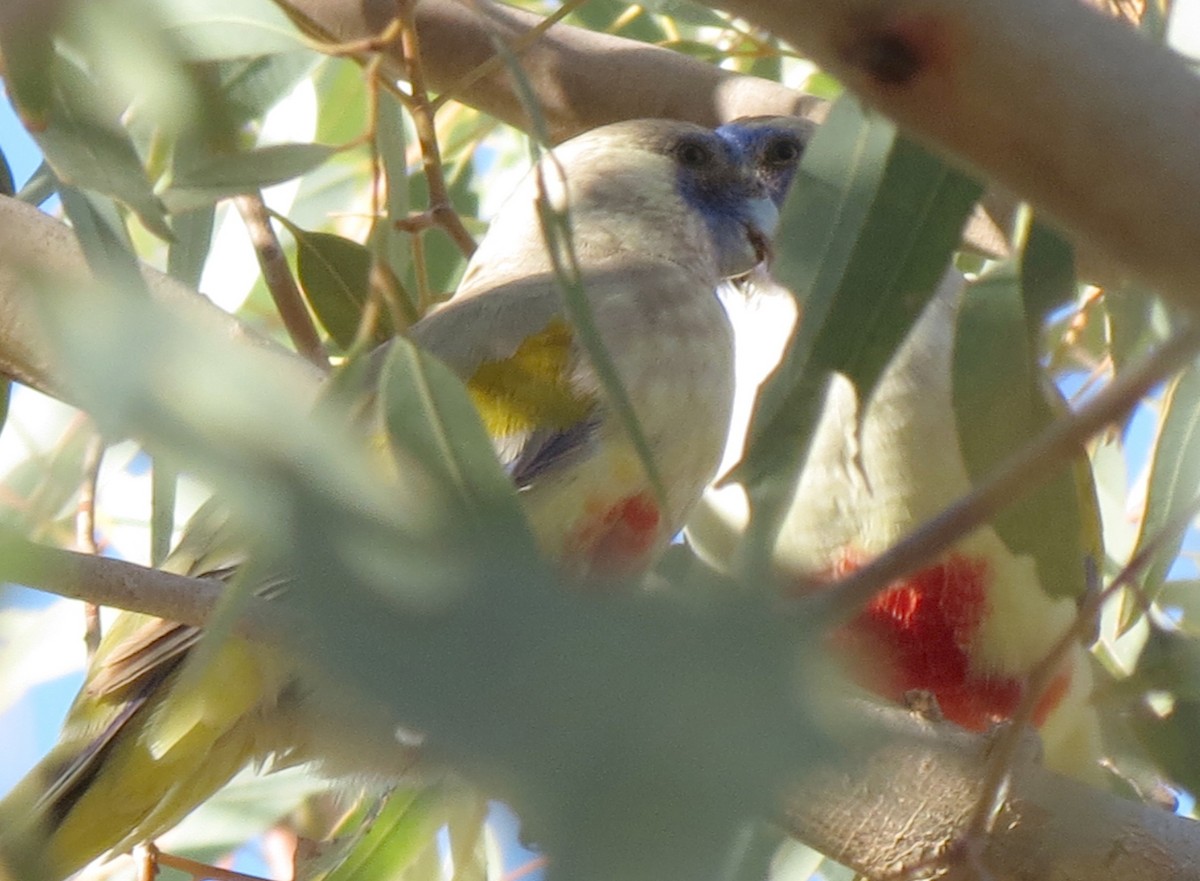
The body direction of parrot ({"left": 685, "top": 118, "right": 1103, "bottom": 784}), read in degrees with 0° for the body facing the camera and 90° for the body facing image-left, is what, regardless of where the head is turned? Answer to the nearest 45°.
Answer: approximately 45°

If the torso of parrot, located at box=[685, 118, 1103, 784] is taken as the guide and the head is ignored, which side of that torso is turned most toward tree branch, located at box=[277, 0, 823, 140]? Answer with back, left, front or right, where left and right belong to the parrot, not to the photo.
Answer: right
